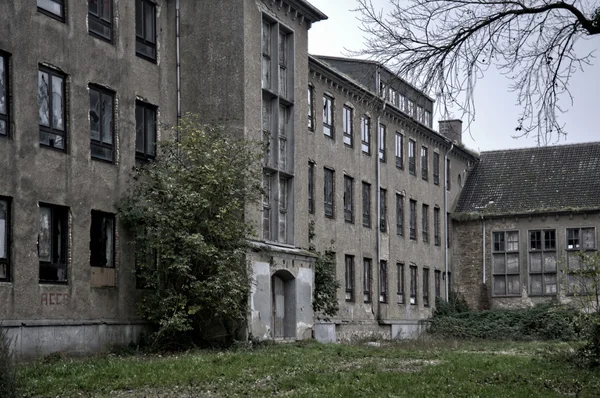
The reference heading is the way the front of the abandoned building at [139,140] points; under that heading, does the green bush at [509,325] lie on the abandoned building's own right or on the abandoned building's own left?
on the abandoned building's own left

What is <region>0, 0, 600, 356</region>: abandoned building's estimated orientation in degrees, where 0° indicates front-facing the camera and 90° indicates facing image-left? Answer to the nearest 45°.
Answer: approximately 315°

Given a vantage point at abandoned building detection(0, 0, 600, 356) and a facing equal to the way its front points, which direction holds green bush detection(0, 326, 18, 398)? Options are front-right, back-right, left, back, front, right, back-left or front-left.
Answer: front-right
